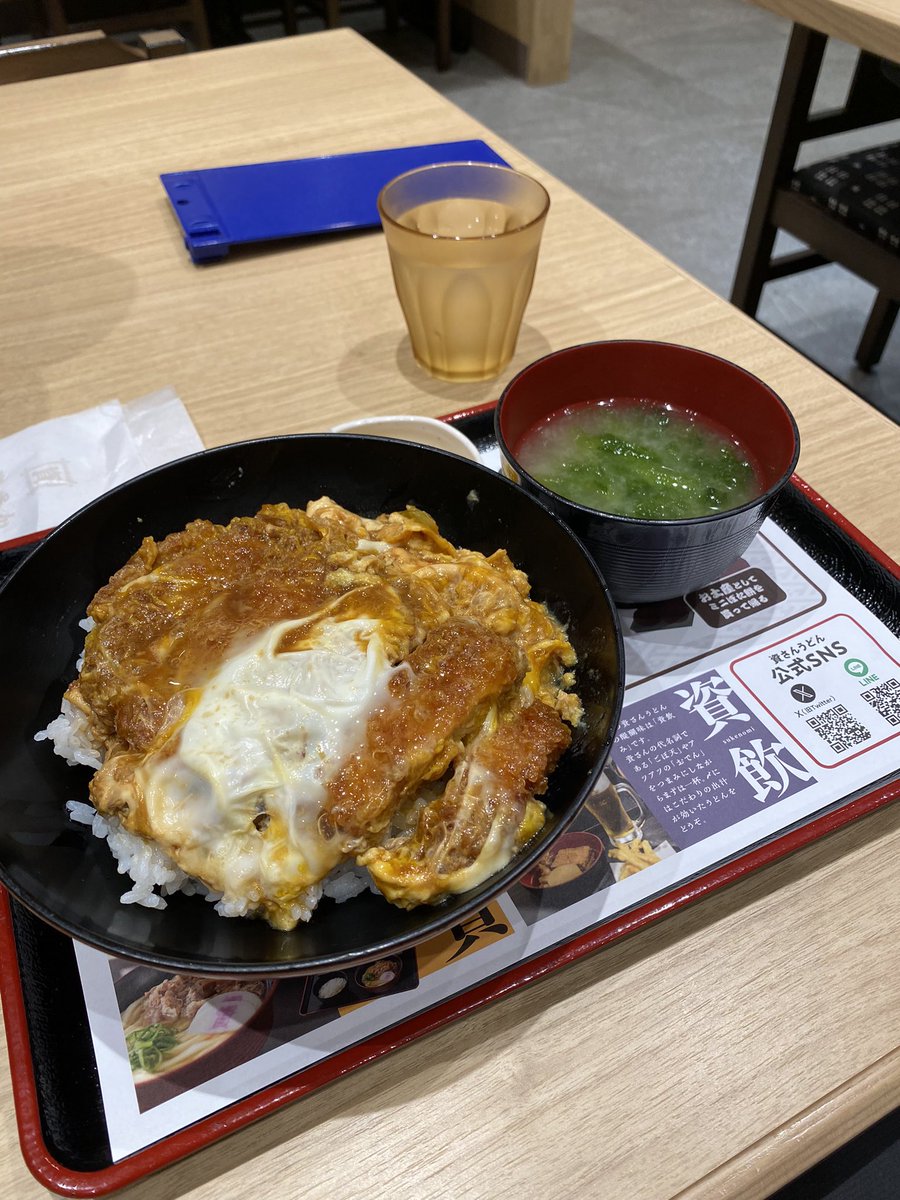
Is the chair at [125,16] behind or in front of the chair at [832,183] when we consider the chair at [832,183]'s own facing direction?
behind

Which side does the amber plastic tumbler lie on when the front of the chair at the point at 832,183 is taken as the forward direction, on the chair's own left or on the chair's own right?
on the chair's own right

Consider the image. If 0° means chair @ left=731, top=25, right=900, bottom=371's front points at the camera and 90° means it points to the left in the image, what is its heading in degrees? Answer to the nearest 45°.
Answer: approximately 315°
